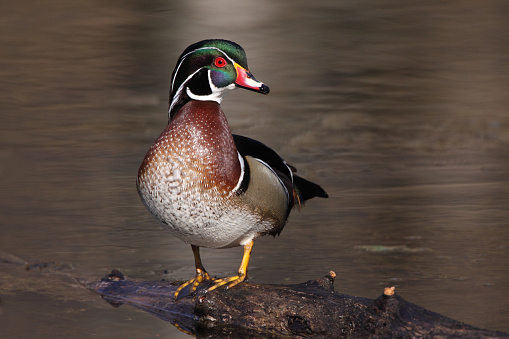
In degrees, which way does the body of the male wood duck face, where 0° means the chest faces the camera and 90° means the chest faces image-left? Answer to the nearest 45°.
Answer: approximately 45°
